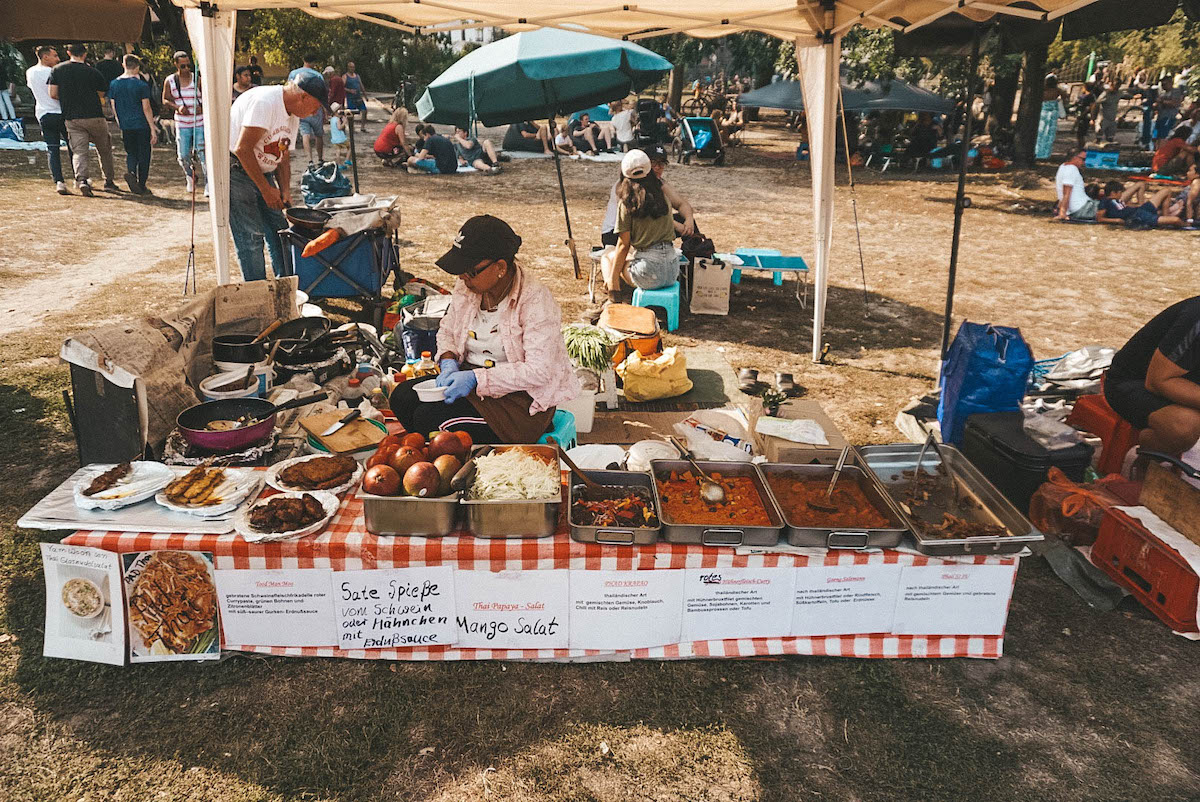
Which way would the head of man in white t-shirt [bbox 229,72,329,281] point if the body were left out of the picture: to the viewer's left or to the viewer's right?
to the viewer's right

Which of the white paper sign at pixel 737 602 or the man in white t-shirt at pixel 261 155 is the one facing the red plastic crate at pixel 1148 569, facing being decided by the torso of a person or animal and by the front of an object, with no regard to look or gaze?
the man in white t-shirt

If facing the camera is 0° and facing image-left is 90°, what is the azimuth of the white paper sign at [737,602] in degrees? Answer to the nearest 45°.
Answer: approximately 0°

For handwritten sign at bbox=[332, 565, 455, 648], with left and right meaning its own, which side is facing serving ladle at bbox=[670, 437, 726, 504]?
left

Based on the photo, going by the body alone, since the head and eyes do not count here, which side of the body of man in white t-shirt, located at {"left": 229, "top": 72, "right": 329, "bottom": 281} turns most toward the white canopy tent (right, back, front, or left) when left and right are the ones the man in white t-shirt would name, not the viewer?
front

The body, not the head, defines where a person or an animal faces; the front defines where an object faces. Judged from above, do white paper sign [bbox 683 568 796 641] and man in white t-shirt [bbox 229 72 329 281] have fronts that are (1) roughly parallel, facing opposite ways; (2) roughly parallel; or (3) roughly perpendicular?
roughly perpendicular

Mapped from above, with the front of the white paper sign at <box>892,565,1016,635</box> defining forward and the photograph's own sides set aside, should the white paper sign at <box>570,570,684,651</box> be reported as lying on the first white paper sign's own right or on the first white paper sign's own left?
on the first white paper sign's own right

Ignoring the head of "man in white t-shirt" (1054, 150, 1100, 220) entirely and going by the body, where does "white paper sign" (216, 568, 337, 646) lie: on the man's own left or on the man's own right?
on the man's own right

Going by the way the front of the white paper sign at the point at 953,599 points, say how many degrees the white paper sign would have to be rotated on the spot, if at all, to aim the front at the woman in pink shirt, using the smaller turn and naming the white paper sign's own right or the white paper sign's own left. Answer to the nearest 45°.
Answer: approximately 90° to the white paper sign's own right
